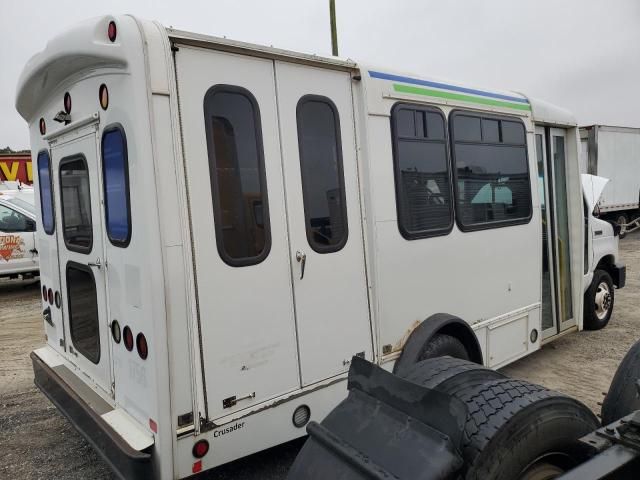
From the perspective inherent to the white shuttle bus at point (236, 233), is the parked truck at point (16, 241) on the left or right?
on its left

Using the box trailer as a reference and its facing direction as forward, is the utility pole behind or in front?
behind

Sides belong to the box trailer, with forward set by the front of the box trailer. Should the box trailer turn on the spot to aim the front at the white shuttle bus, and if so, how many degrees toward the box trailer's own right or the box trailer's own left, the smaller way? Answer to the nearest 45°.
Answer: approximately 135° to the box trailer's own right

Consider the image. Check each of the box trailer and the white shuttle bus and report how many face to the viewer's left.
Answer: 0

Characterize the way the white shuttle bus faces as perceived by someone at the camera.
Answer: facing away from the viewer and to the right of the viewer

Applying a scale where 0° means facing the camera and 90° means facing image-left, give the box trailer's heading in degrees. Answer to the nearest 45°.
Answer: approximately 225°

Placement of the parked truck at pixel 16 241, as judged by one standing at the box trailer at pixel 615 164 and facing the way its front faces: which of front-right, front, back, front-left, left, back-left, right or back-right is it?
back

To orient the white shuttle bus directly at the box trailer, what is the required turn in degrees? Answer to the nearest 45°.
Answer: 0° — it already faces it

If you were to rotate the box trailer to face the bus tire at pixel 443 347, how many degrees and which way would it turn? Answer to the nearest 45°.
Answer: approximately 135° to its right
